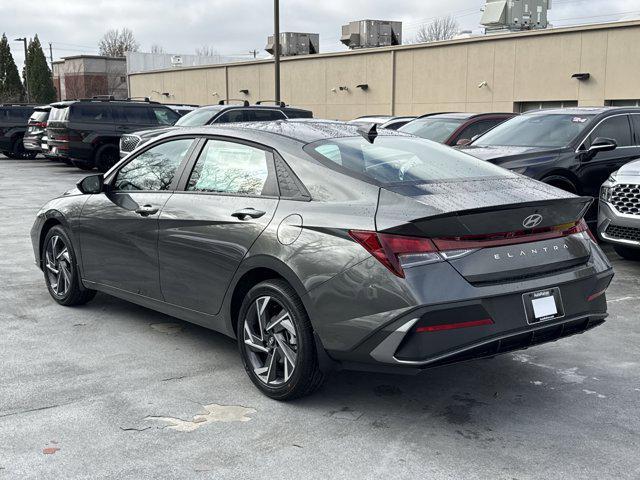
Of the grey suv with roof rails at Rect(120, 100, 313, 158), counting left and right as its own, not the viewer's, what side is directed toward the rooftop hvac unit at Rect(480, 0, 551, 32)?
back

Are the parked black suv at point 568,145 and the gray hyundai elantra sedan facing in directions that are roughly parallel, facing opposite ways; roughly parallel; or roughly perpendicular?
roughly perpendicular

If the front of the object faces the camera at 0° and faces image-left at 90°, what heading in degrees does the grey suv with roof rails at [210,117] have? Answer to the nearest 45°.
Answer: approximately 45°

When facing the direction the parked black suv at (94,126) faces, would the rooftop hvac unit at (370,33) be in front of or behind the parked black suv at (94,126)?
in front

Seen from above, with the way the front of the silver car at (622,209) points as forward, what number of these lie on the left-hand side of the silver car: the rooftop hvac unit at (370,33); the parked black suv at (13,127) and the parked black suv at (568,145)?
0

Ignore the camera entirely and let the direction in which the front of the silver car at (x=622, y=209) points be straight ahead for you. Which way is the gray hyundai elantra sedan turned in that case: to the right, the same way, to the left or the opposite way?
to the right

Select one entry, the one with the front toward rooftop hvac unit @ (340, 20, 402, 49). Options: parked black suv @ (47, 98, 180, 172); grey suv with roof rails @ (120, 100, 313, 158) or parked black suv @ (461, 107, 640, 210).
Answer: parked black suv @ (47, 98, 180, 172)

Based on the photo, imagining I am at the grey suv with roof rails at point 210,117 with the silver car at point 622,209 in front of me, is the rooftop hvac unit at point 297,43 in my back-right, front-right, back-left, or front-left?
back-left

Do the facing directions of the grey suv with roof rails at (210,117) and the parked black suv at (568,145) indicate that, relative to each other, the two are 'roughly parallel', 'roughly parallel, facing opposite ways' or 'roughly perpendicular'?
roughly parallel

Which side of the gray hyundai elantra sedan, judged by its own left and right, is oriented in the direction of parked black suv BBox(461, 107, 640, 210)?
right

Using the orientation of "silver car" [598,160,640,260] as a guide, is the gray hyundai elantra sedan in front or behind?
in front

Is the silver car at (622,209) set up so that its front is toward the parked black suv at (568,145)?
no

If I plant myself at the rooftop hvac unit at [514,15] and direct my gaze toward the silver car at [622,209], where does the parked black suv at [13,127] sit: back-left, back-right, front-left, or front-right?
front-right

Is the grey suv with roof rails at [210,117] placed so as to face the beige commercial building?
no

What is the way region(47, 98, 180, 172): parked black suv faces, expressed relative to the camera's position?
facing away from the viewer and to the right of the viewer

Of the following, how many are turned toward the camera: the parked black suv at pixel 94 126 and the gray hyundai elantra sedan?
0

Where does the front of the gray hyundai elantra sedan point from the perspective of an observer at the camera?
facing away from the viewer and to the left of the viewer
